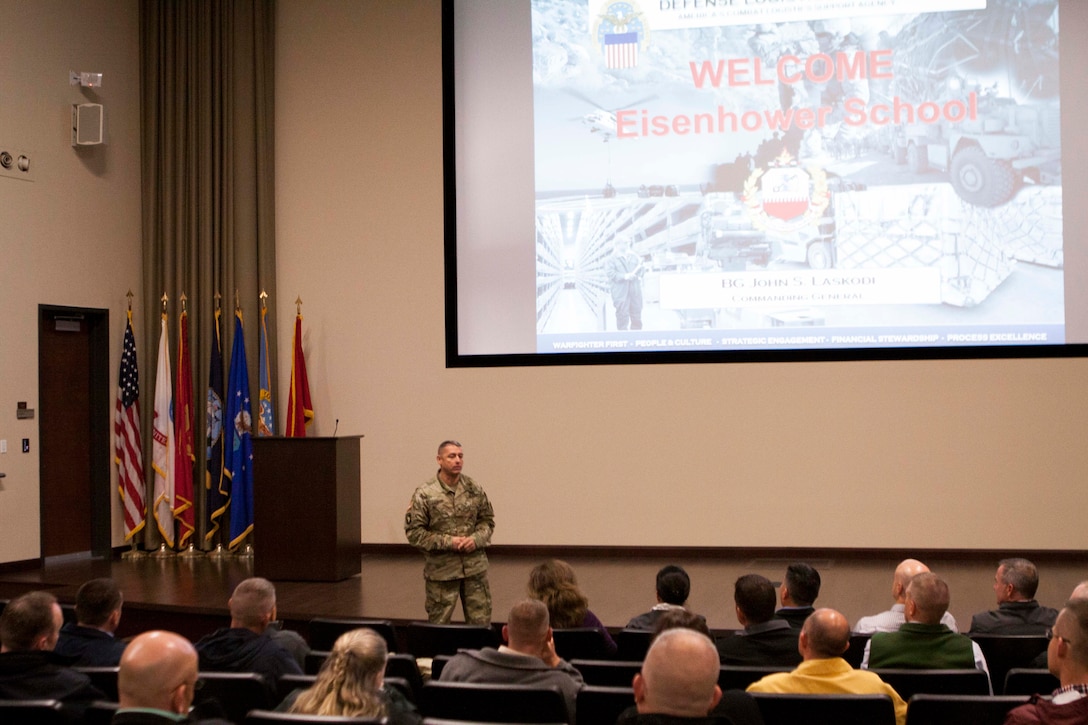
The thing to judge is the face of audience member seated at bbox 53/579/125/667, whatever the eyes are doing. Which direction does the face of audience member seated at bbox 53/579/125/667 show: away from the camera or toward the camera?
away from the camera

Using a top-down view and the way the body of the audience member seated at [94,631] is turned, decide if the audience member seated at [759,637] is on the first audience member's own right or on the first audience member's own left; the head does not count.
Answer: on the first audience member's own right

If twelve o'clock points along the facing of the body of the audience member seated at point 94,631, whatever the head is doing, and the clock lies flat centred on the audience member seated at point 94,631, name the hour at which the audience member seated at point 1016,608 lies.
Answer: the audience member seated at point 1016,608 is roughly at 2 o'clock from the audience member seated at point 94,631.

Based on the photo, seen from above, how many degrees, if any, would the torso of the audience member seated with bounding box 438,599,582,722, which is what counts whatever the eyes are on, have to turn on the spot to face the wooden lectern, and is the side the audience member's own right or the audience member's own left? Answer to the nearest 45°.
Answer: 0° — they already face it

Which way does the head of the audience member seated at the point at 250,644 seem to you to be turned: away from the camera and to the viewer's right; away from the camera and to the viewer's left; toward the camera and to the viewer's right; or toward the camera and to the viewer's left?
away from the camera and to the viewer's right

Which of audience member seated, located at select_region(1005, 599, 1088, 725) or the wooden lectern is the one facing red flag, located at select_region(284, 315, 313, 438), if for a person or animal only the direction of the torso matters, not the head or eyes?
the audience member seated

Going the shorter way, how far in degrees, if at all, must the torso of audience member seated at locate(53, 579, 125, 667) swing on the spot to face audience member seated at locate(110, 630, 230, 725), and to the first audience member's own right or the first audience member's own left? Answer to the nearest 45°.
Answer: approximately 135° to the first audience member's own right

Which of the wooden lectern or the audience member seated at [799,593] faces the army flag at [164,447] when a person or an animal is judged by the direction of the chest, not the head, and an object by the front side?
the audience member seated

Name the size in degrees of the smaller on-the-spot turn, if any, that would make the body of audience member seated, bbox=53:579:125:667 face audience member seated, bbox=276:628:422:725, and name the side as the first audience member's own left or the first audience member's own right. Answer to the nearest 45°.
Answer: approximately 90° to the first audience member's own right

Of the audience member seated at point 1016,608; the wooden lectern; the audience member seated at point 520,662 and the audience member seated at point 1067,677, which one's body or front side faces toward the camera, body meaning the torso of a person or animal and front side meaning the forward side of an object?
the wooden lectern

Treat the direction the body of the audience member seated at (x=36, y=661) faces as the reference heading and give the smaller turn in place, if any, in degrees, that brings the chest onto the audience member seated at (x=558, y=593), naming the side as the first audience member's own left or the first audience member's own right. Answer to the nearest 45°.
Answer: approximately 45° to the first audience member's own right
